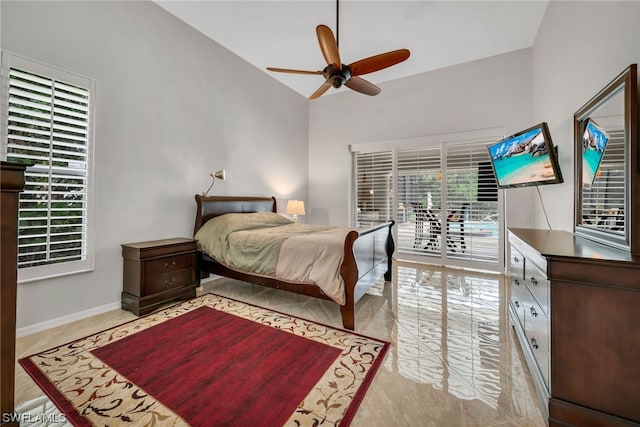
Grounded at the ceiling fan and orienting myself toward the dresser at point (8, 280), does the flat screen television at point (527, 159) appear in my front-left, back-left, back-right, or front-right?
back-left

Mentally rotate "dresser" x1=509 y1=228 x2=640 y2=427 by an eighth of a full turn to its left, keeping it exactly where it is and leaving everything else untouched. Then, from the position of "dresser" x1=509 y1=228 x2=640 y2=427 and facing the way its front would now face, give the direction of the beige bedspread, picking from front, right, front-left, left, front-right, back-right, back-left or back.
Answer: front-right

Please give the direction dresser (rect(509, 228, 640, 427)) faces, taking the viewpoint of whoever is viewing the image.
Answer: facing to the left of the viewer

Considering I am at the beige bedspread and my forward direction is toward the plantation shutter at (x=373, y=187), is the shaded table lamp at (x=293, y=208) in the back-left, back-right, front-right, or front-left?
front-left

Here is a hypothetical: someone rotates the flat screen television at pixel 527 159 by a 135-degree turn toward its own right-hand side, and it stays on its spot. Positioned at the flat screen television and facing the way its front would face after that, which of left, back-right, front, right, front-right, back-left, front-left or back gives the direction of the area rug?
back-left

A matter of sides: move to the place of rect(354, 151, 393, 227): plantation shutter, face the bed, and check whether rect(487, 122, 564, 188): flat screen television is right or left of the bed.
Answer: left

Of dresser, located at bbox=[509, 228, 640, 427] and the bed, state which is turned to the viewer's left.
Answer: the dresser

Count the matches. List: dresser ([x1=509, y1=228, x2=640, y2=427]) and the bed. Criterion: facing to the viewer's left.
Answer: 1

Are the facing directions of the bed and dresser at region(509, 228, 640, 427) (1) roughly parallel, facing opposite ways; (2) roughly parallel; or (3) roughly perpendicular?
roughly parallel, facing opposite ways

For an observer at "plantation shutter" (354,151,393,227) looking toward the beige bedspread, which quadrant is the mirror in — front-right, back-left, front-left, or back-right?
front-left

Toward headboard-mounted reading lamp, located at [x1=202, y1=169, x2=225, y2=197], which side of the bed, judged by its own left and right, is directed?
back

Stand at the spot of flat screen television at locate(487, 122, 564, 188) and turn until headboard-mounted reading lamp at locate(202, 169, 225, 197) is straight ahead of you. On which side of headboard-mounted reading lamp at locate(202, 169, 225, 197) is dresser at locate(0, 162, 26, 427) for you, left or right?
left

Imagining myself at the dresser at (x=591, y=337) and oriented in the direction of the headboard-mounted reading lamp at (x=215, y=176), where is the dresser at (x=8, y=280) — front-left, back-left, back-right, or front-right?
front-left

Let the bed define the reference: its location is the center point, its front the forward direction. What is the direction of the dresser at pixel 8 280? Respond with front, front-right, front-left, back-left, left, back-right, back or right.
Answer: right

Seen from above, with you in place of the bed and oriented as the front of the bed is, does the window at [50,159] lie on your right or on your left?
on your right

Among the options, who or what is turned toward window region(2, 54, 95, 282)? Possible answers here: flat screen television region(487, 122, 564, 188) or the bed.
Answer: the flat screen television

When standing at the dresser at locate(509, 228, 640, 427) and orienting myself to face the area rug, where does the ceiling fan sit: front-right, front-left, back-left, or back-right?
front-right

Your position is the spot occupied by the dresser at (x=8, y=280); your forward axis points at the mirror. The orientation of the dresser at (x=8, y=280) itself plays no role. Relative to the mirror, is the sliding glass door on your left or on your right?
left

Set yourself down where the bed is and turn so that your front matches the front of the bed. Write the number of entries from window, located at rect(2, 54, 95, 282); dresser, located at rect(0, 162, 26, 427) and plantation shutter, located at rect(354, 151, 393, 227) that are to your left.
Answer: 1

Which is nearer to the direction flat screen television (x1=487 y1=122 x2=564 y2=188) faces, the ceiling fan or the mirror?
the ceiling fan
